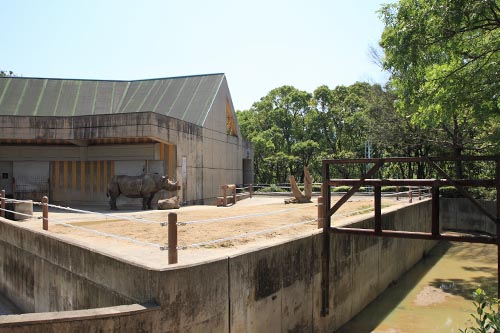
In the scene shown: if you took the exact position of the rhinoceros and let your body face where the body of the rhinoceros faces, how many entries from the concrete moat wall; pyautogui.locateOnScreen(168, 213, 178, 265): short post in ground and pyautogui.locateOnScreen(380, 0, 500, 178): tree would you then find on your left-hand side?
0

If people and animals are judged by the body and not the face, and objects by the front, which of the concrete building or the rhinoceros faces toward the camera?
the concrete building

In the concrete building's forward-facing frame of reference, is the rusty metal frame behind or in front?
in front

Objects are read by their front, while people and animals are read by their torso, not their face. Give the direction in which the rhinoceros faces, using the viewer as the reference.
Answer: facing to the right of the viewer

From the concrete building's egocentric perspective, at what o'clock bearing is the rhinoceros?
The rhinoceros is roughly at 11 o'clock from the concrete building.

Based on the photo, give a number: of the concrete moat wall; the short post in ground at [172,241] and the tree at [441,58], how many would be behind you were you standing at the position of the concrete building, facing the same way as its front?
0

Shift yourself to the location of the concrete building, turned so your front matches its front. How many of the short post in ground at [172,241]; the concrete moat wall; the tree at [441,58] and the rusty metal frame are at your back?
0

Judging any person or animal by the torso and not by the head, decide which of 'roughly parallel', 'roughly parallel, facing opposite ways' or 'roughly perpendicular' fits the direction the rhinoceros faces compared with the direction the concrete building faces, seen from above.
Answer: roughly perpendicular

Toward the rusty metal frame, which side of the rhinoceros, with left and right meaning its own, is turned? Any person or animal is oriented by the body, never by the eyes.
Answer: right

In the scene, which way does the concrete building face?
toward the camera

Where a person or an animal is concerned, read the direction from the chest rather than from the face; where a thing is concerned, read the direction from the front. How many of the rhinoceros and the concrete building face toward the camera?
1

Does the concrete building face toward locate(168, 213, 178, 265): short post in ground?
yes
